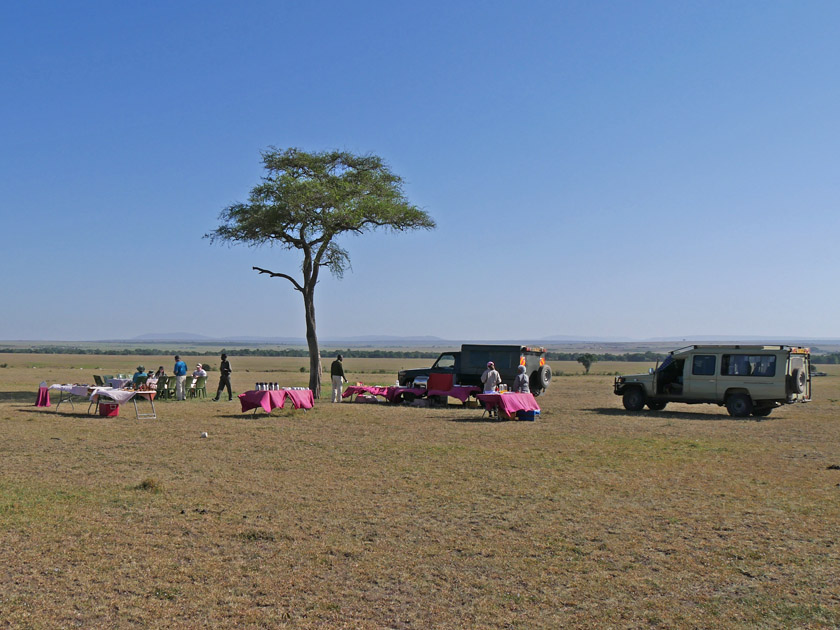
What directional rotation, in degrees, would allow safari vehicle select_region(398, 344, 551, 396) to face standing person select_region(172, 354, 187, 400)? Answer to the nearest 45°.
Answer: approximately 45° to its left

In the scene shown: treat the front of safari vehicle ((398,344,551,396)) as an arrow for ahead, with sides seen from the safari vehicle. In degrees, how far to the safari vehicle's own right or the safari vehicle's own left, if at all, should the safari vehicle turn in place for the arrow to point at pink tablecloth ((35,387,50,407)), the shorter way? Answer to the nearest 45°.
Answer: approximately 45° to the safari vehicle's own left

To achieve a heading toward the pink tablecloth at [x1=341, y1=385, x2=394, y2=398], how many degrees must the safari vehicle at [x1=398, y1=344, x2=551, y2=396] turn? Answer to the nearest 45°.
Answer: approximately 45° to its left

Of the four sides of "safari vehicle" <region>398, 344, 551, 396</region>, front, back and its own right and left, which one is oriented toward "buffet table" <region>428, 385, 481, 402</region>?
left

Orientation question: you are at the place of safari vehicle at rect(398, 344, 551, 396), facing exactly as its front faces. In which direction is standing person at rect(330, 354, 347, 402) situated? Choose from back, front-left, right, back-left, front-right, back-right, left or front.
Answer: front-left

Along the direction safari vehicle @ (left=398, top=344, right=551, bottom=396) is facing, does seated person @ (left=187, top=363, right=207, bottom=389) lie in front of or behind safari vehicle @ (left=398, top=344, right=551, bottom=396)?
in front

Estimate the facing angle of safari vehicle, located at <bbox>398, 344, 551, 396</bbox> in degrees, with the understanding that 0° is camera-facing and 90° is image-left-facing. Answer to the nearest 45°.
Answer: approximately 135°

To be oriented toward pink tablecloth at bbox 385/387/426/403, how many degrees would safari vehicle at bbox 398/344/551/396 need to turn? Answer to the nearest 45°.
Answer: approximately 45° to its left

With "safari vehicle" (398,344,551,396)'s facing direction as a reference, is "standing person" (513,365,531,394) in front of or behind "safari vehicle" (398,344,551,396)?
behind

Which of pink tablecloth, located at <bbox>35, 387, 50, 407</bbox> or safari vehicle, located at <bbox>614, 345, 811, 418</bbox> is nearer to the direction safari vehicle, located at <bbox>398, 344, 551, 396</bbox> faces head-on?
the pink tablecloth

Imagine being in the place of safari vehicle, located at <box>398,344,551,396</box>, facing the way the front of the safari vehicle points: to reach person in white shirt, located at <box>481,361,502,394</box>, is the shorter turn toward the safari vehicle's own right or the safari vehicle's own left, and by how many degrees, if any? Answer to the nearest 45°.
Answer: approximately 135° to the safari vehicle's own left
